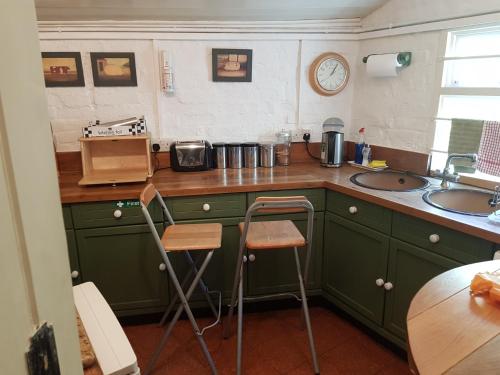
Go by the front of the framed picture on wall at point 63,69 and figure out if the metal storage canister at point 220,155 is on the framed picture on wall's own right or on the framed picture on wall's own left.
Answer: on the framed picture on wall's own left

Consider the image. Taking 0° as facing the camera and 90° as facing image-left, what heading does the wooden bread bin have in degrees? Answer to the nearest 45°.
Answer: approximately 0°

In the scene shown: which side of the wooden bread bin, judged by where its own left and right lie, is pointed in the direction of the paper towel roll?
left

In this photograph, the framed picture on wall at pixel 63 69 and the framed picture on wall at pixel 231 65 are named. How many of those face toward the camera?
2

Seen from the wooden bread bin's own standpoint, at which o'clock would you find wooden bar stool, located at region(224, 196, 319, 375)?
The wooden bar stool is roughly at 11 o'clock from the wooden bread bin.

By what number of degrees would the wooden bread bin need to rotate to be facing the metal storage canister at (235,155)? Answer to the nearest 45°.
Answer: approximately 90° to its left

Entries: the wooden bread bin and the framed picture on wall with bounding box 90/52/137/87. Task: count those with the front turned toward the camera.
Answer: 2

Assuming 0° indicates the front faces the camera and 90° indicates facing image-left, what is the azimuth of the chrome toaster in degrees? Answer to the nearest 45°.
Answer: approximately 0°

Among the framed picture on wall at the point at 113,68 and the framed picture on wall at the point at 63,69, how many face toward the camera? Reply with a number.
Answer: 2
